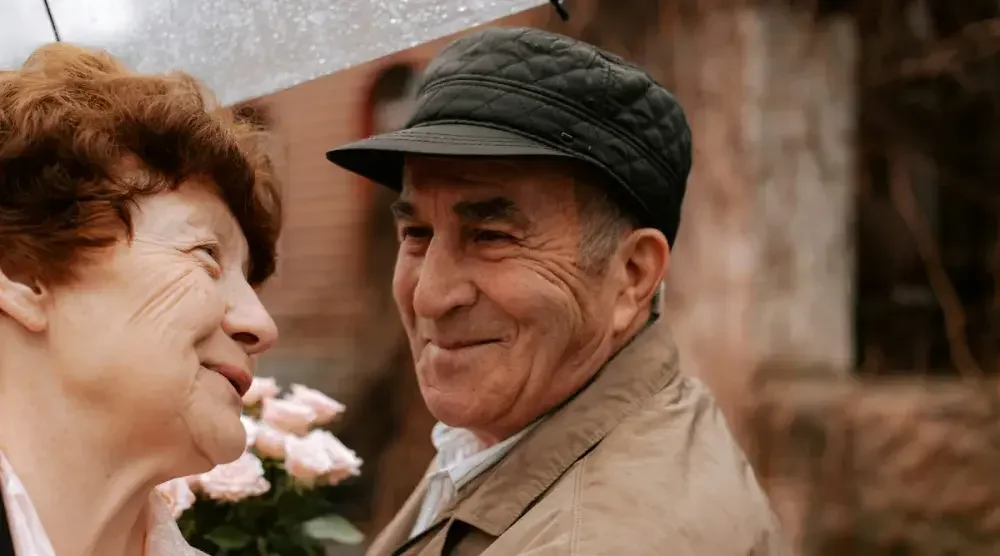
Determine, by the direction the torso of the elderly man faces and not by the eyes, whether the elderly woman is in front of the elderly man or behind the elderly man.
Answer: in front

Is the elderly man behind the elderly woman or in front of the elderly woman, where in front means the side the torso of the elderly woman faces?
in front

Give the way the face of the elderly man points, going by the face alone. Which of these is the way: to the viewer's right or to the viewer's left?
to the viewer's left

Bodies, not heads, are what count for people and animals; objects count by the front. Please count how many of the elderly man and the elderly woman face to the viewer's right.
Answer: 1

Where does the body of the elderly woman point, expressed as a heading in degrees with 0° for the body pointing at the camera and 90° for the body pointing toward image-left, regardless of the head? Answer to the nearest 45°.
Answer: approximately 270°

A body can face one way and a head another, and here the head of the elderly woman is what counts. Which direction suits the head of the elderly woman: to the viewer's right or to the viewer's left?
to the viewer's right
